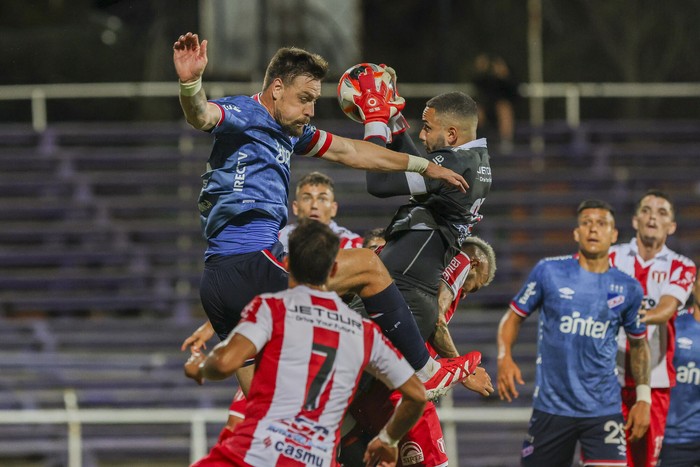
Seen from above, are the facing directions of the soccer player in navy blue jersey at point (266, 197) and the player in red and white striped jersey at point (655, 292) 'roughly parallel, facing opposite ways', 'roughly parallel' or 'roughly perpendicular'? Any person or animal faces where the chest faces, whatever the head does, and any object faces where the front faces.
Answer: roughly perpendicular

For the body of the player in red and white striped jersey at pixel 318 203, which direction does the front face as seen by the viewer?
toward the camera

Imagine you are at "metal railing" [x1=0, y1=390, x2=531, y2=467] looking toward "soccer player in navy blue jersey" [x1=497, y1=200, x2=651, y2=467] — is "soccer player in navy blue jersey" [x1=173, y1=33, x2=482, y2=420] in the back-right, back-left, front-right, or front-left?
front-right

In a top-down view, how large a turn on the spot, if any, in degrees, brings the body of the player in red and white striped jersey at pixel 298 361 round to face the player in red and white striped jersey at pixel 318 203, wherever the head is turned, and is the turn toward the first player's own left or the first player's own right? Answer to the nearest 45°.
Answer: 0° — they already face them

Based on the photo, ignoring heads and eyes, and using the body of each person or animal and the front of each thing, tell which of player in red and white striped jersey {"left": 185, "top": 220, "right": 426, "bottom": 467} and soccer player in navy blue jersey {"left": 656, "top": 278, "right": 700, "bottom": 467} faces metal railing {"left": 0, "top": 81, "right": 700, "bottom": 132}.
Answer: the player in red and white striped jersey

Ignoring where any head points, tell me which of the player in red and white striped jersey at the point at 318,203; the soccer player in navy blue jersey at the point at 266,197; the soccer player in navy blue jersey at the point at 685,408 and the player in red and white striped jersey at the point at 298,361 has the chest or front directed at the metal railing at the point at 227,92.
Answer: the player in red and white striped jersey at the point at 298,361

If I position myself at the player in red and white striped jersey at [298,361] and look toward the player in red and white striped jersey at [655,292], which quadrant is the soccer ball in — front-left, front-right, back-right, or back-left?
front-left

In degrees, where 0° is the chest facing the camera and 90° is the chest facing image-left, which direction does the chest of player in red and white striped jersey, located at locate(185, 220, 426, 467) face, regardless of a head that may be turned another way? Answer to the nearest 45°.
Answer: approximately 180°

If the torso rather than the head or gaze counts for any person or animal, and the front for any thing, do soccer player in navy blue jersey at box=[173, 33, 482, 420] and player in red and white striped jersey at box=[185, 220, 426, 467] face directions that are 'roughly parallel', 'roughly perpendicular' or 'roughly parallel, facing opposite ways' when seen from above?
roughly perpendicular

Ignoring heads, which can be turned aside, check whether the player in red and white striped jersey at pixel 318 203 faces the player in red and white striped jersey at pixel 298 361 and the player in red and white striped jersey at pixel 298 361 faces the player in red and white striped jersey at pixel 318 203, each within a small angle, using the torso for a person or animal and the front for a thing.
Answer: yes

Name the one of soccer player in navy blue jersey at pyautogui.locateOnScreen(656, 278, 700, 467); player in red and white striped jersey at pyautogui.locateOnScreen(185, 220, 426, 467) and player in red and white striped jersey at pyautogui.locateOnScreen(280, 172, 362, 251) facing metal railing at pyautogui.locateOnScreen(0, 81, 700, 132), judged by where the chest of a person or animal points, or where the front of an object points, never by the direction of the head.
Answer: player in red and white striped jersey at pyautogui.locateOnScreen(185, 220, 426, 467)

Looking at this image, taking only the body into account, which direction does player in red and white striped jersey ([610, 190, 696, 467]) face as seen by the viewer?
toward the camera

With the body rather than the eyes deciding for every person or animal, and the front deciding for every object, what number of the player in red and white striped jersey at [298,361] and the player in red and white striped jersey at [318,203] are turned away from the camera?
1

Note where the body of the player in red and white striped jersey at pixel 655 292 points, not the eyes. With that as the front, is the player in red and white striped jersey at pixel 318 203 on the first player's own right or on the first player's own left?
on the first player's own right

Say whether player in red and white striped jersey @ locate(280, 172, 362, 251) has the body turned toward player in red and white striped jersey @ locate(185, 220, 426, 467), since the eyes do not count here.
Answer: yes

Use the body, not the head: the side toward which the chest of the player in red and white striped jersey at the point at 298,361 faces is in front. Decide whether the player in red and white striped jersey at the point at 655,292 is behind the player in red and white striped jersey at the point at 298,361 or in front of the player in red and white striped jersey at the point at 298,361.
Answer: in front
